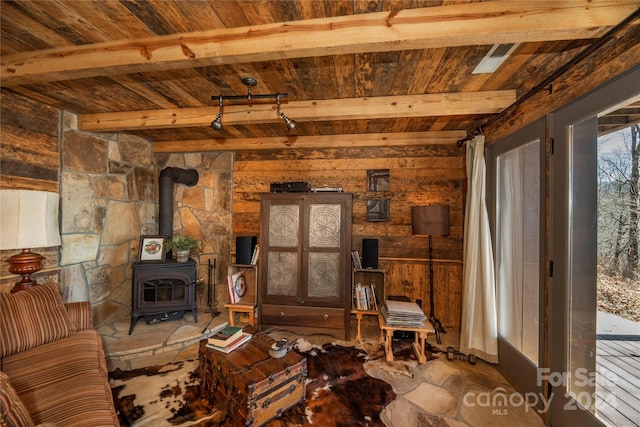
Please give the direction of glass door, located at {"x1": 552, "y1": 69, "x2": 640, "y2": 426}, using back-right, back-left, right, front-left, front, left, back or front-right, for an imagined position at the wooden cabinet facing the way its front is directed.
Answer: front-left

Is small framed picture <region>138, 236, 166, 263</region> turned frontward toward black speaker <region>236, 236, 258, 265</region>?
no

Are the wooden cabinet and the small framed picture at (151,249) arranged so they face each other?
no

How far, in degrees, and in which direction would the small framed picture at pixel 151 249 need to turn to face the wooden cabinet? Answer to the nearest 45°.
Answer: approximately 45° to its left

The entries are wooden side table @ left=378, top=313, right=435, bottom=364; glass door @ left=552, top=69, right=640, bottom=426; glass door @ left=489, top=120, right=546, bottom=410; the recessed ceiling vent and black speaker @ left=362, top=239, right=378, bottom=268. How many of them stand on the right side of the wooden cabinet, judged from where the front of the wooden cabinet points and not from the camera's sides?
0

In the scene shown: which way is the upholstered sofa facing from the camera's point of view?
to the viewer's right

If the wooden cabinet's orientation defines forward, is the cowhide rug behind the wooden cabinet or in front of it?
in front

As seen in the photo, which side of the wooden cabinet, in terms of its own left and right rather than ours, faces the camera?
front

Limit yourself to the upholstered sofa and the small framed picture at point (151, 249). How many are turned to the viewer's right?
1

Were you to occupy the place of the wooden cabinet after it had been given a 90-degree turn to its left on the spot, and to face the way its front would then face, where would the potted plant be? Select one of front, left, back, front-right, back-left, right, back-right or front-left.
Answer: back

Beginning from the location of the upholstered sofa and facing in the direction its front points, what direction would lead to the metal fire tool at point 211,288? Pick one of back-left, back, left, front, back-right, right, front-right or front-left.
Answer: front-left

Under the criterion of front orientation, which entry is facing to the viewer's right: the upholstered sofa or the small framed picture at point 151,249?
the upholstered sofa

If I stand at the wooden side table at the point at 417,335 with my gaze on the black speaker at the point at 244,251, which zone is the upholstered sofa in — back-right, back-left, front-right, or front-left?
front-left

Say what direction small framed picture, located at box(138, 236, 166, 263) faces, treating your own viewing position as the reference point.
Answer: facing the viewer

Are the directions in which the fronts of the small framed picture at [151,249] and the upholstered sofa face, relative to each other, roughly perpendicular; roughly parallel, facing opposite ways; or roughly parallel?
roughly perpendicular

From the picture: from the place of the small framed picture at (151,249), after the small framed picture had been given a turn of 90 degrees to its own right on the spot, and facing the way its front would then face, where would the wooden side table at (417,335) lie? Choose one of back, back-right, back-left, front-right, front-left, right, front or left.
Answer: back-left
